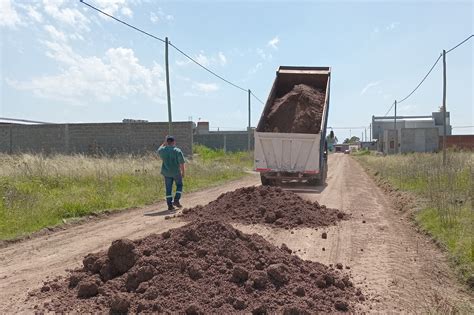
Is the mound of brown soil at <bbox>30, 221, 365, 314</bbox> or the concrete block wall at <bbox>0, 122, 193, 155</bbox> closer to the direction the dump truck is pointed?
the concrete block wall

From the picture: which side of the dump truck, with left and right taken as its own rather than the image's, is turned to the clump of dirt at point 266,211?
back

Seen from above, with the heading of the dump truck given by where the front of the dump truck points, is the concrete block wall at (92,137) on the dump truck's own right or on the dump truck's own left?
on the dump truck's own left

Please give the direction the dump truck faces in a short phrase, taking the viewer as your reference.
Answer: facing away from the viewer

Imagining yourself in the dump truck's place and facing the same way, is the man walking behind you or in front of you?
behind

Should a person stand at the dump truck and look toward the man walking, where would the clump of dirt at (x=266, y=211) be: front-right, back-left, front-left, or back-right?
front-left

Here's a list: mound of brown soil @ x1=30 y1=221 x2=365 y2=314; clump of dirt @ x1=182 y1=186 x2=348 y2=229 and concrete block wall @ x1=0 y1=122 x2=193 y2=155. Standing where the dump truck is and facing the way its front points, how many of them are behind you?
2

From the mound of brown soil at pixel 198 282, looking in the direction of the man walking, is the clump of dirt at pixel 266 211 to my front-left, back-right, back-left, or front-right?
front-right

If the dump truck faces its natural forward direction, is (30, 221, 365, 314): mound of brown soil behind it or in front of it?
behind
